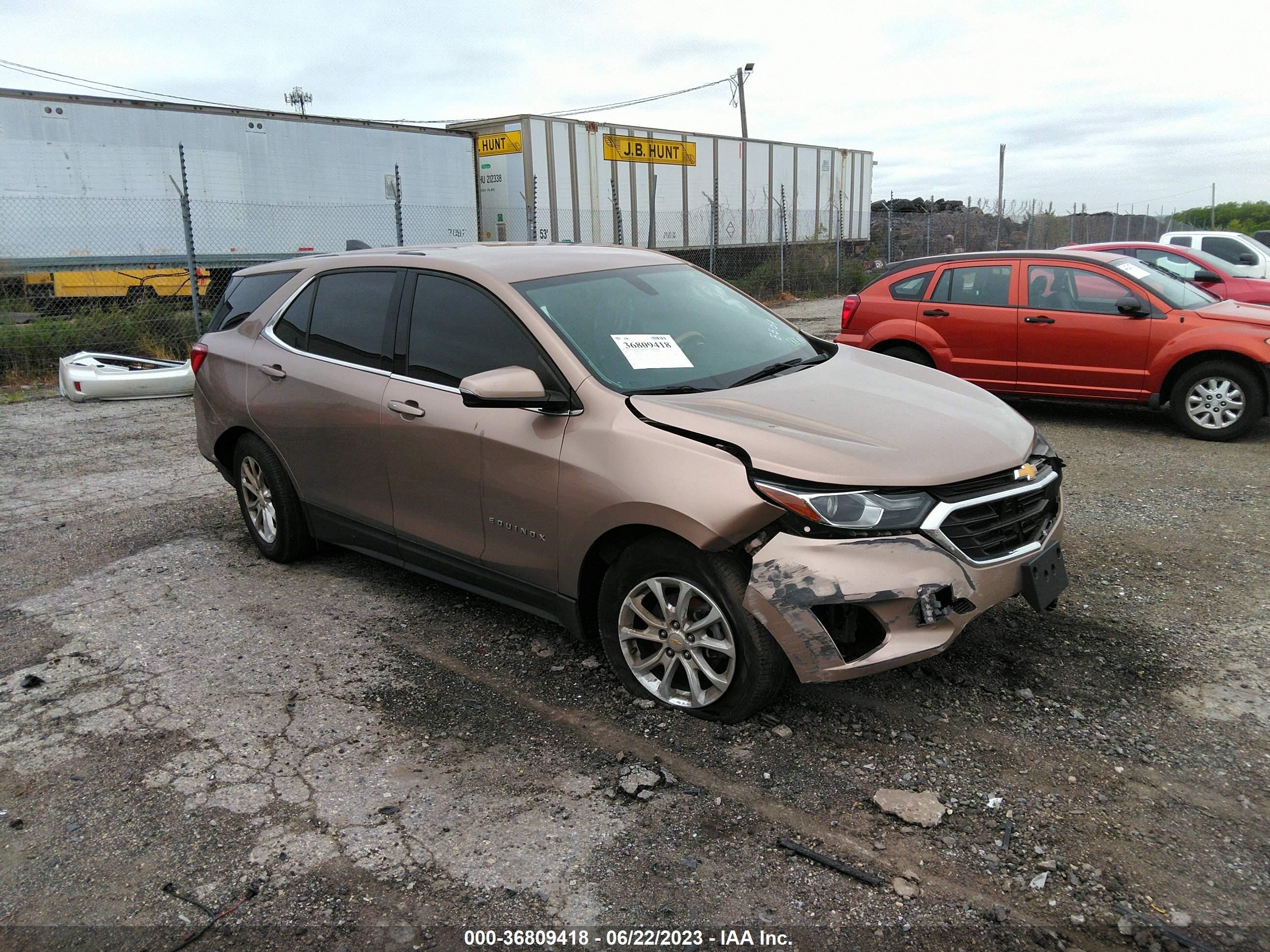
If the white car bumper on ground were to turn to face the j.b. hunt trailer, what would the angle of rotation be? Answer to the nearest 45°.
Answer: approximately 135° to its left

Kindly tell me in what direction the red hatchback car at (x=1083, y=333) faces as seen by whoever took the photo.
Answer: facing to the right of the viewer

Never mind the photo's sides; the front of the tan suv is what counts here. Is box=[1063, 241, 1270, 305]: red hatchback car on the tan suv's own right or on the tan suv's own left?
on the tan suv's own left

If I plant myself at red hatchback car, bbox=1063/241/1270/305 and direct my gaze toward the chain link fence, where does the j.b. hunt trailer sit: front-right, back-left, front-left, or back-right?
front-right

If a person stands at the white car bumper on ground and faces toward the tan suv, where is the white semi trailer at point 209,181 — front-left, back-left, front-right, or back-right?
back-left

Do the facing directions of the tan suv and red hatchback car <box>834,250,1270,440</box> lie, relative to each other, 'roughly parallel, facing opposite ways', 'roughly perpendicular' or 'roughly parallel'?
roughly parallel

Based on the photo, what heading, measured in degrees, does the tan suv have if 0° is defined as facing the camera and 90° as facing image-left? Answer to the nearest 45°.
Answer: approximately 315°

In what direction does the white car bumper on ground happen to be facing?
toward the camera

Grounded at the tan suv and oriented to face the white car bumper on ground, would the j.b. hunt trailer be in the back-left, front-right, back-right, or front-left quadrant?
front-right

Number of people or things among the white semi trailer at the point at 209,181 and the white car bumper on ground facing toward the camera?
1

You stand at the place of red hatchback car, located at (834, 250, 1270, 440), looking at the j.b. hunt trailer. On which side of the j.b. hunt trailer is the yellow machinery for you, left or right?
left
